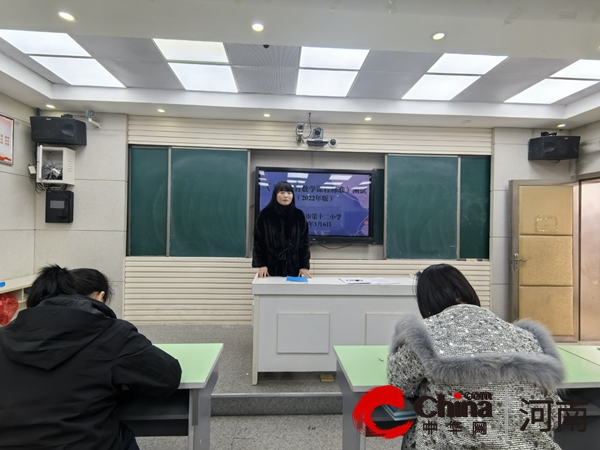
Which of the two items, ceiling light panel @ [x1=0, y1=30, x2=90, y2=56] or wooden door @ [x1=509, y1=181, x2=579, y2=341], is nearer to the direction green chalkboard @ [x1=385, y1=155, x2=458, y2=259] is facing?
the ceiling light panel

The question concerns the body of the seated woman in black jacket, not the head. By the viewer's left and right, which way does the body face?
facing away from the viewer and to the right of the viewer

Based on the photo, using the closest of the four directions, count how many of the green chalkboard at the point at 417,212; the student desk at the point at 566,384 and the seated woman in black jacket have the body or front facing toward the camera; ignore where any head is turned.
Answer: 2

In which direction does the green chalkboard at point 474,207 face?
toward the camera

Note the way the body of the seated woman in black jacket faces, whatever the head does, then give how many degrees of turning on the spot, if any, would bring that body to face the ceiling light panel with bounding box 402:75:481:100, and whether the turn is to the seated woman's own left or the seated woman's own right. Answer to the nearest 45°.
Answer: approximately 45° to the seated woman's own right

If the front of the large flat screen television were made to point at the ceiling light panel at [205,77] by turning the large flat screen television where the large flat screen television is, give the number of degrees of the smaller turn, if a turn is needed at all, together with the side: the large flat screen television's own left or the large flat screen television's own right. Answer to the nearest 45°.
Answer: approximately 45° to the large flat screen television's own right

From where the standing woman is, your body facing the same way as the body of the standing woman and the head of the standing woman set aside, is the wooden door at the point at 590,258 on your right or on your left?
on your left

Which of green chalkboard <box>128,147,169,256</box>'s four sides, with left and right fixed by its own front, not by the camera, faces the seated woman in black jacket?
front

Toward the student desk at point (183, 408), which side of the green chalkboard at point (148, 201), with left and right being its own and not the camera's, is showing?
front

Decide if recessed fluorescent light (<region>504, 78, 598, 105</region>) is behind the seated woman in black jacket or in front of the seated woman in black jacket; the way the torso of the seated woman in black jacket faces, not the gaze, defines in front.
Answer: in front

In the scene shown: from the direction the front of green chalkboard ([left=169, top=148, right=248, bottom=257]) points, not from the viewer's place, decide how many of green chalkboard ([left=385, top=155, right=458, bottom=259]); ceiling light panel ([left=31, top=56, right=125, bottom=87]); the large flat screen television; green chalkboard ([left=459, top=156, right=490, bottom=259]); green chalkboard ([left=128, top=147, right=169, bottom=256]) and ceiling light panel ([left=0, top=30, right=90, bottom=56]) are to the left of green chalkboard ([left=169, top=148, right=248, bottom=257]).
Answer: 3

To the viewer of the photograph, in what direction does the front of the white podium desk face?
facing the viewer

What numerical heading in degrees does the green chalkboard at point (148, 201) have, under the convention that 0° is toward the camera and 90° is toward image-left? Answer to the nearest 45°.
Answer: approximately 0°

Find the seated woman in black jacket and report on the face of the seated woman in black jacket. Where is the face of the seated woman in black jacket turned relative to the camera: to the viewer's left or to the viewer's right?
to the viewer's right

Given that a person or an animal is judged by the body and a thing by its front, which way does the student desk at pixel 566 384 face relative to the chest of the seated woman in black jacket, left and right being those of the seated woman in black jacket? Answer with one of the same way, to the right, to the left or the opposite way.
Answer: the opposite way

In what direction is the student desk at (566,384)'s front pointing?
toward the camera
